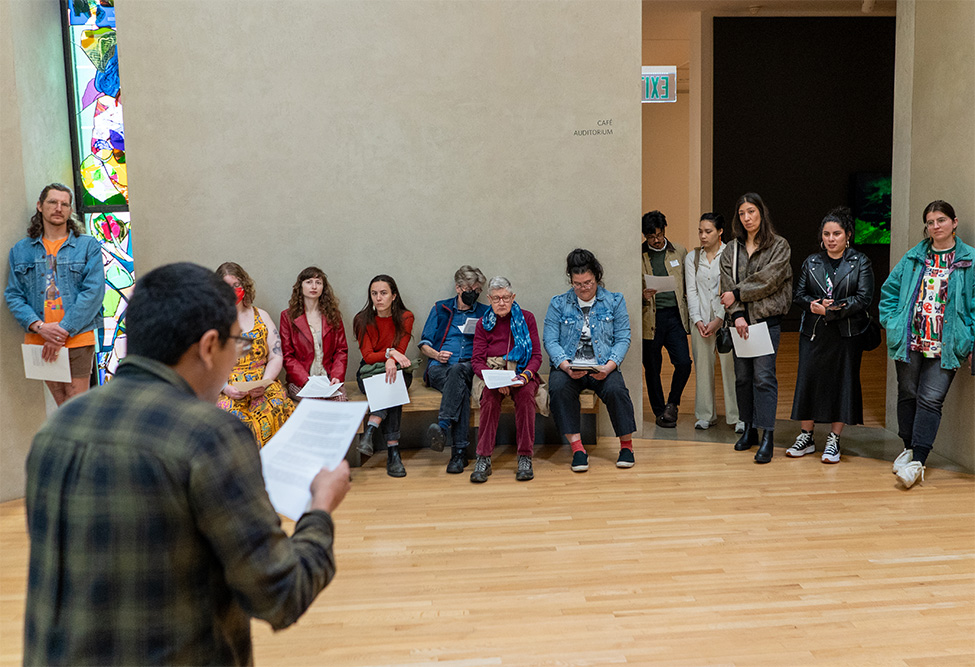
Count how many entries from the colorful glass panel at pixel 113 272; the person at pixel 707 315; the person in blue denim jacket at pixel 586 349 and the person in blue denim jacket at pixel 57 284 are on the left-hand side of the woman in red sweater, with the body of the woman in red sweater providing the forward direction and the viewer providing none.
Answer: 2

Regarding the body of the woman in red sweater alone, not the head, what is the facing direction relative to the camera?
toward the camera

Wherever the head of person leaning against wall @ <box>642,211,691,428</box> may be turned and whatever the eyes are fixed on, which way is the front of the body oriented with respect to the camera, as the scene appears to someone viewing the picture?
toward the camera

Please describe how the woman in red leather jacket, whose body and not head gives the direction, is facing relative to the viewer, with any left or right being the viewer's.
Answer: facing the viewer

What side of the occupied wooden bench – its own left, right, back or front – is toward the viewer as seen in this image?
front

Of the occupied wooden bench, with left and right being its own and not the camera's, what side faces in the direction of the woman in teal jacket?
left

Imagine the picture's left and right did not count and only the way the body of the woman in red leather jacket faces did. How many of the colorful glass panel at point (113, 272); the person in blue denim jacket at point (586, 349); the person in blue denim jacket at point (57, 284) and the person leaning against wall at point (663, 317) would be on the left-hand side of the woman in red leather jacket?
2

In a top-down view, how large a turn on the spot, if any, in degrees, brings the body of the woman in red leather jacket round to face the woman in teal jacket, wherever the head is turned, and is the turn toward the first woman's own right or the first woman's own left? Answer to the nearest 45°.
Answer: approximately 45° to the first woman's own left

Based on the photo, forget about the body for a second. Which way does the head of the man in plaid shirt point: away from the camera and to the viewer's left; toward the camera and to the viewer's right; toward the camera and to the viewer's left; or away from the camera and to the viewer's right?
away from the camera and to the viewer's right

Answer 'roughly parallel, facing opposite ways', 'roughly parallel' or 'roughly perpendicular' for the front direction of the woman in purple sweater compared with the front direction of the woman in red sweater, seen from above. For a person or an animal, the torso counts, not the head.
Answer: roughly parallel
